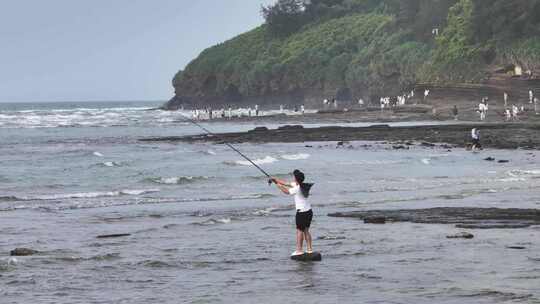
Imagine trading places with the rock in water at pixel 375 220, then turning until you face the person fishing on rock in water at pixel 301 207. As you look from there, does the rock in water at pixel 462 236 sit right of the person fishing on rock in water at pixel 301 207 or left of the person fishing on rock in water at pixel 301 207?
left

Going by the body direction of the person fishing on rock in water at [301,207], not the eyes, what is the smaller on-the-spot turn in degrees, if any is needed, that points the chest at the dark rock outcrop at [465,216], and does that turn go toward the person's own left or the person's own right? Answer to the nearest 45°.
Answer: approximately 135° to the person's own right

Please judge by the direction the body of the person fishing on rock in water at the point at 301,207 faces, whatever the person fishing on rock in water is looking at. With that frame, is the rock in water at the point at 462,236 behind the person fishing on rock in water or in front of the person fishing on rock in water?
behind

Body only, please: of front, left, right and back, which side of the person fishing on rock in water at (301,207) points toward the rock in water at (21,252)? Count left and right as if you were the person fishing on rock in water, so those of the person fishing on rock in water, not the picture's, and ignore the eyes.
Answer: front

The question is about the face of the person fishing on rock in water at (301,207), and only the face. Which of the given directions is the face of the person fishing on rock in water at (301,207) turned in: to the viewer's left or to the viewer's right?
to the viewer's left

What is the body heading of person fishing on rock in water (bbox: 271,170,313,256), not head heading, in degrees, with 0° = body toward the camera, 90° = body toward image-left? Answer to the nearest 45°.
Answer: approximately 90°

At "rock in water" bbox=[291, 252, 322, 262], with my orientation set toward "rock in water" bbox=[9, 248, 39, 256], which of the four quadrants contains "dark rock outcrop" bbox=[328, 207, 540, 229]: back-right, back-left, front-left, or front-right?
back-right

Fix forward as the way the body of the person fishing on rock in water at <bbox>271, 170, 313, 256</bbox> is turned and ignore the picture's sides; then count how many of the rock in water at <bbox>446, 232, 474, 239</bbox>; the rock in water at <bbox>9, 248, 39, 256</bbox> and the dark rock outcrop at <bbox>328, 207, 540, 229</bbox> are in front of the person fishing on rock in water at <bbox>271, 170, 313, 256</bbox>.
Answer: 1
